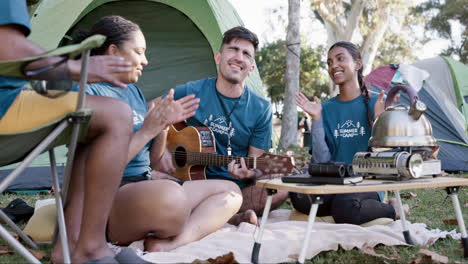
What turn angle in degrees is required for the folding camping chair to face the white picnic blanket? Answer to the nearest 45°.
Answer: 0° — it already faces it

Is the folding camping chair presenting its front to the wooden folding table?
yes

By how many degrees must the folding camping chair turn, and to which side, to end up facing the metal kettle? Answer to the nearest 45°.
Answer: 0° — it already faces it

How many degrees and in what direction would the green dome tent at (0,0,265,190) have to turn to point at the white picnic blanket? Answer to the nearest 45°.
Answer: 0° — it already faces it

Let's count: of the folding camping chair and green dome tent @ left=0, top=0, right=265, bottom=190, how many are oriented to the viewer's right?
1

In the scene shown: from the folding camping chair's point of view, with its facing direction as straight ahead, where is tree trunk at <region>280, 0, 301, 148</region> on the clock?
The tree trunk is roughly at 10 o'clock from the folding camping chair.

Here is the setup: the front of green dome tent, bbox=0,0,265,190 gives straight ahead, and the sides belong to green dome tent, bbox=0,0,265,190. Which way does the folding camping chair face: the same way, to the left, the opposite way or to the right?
to the left

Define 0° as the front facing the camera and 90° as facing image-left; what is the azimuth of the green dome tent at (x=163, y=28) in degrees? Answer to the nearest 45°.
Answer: approximately 0°

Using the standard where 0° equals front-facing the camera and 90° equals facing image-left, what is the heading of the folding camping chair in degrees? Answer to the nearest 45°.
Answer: approximately 270°

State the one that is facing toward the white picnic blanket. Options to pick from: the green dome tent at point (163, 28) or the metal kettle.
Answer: the green dome tent
